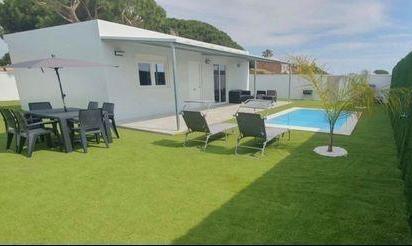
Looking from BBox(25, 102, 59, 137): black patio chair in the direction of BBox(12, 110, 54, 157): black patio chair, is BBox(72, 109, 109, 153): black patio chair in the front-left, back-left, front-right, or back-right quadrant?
front-left

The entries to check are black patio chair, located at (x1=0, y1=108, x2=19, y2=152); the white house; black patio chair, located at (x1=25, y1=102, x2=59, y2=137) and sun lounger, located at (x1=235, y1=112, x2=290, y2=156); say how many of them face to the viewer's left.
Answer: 0

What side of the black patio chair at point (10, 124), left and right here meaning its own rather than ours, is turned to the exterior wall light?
front

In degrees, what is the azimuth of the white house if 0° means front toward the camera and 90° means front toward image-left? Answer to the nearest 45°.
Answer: approximately 315°

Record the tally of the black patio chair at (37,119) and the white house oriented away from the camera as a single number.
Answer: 0

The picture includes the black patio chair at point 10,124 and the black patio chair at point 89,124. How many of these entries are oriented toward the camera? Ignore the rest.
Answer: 0

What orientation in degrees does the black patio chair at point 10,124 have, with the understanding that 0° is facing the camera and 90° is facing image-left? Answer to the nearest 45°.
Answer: approximately 225°

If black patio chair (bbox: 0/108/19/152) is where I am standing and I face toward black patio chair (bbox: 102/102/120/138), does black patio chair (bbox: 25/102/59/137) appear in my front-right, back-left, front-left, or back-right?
front-left

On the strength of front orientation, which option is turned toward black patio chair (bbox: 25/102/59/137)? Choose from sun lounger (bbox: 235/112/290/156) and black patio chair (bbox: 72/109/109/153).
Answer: black patio chair (bbox: 72/109/109/153)

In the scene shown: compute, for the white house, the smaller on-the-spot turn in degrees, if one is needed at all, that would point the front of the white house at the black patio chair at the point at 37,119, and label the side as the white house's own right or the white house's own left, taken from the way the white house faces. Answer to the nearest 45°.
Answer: approximately 90° to the white house's own right
